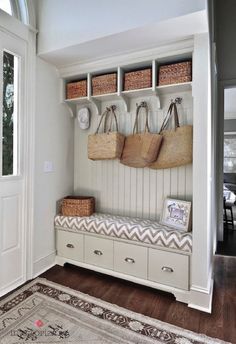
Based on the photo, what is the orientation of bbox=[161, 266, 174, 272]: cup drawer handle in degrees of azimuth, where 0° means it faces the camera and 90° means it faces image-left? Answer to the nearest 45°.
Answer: approximately 45°

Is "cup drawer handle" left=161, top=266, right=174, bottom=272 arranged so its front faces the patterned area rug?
yes

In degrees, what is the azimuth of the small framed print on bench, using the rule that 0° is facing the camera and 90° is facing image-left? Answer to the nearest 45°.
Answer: approximately 45°

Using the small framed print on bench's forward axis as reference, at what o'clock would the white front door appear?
The white front door is roughly at 1 o'clock from the small framed print on bench.

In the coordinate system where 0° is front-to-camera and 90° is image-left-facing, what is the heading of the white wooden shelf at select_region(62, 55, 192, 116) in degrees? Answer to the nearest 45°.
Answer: approximately 45°
